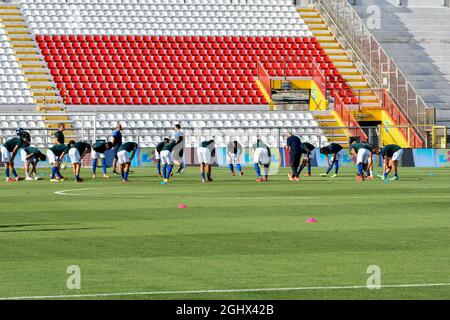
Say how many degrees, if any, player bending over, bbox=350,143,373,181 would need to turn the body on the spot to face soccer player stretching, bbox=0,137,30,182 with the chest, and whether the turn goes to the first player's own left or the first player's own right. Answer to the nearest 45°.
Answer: approximately 90° to the first player's own left

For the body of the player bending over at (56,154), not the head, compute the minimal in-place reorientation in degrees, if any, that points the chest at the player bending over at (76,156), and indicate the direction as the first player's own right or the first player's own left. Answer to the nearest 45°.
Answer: approximately 45° to the first player's own right

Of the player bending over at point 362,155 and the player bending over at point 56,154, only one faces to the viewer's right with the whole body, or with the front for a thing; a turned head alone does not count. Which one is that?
the player bending over at point 56,154

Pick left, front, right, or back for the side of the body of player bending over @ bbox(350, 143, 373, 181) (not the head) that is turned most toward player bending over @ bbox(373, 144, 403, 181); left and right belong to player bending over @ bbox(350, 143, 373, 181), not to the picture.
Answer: right

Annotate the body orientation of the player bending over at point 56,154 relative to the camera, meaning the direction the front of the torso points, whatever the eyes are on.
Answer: to the viewer's right

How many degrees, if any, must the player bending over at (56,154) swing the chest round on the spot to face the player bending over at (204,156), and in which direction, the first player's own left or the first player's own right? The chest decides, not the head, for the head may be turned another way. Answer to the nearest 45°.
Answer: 0° — they already face them
